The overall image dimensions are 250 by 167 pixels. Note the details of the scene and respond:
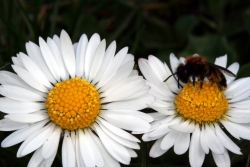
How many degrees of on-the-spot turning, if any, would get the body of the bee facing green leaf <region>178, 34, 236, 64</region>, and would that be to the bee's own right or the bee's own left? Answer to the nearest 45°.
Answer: approximately 90° to the bee's own right

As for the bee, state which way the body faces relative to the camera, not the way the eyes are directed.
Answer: to the viewer's left

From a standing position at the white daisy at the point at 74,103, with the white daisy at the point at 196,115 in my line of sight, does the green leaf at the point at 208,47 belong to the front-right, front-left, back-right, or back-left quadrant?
front-left

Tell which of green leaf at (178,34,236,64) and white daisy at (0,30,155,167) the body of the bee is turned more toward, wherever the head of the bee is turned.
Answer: the white daisy

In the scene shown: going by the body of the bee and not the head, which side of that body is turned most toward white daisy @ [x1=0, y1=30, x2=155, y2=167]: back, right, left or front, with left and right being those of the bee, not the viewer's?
front
